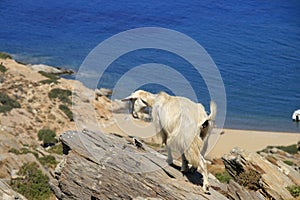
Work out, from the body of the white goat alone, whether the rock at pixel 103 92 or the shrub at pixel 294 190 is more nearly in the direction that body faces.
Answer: the rock

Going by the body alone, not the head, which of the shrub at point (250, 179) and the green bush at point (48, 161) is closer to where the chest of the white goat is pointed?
the green bush

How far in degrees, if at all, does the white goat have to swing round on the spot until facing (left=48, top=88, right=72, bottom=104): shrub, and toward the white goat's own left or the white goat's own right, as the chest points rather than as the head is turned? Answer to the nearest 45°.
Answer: approximately 45° to the white goat's own right

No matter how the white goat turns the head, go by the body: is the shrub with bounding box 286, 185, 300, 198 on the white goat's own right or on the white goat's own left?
on the white goat's own right

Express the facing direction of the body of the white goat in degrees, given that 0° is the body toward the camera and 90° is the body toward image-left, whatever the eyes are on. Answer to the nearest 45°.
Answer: approximately 135°

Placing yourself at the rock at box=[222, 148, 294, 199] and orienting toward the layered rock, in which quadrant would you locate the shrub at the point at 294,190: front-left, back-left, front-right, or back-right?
back-left

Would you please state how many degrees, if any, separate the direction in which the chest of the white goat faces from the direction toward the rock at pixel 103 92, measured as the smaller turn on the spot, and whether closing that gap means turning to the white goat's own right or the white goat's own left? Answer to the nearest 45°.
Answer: approximately 45° to the white goat's own right
